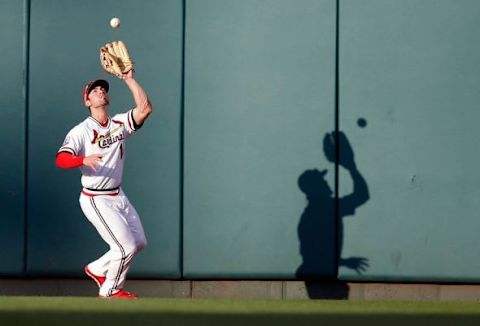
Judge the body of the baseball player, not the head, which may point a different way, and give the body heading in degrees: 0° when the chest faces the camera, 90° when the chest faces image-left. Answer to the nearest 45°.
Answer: approximately 315°
